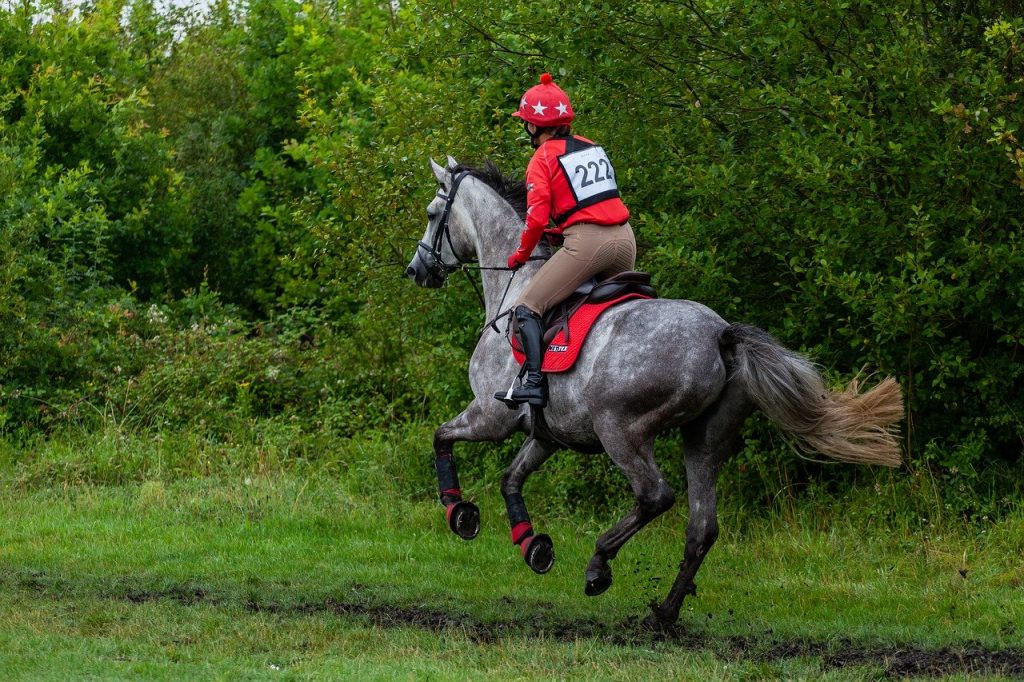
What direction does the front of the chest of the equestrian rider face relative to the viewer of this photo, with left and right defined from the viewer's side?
facing away from the viewer and to the left of the viewer
